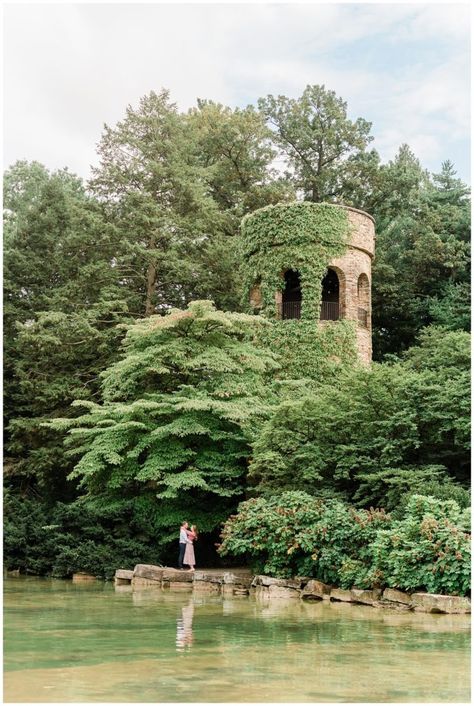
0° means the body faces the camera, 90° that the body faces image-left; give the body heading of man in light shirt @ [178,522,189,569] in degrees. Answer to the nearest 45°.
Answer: approximately 270°

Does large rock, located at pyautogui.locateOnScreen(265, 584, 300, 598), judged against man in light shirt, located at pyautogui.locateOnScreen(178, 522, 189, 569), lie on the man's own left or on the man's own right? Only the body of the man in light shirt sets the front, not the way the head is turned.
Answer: on the man's own right

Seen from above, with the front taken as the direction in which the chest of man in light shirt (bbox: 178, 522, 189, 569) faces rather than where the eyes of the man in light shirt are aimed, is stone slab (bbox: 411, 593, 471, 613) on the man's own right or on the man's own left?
on the man's own right

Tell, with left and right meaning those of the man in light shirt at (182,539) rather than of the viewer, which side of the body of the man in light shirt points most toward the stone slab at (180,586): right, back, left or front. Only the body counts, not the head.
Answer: right

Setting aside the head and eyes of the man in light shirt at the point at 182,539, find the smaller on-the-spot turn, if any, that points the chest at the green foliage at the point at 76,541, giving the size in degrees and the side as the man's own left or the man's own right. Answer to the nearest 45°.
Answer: approximately 135° to the man's own left

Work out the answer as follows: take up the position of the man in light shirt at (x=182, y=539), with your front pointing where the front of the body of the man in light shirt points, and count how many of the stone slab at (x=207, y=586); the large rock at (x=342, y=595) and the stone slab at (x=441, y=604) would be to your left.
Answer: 0
